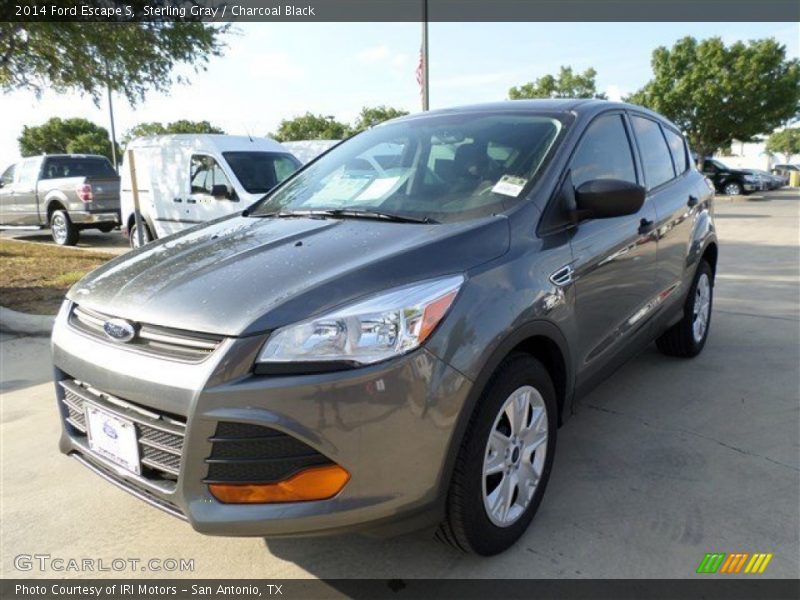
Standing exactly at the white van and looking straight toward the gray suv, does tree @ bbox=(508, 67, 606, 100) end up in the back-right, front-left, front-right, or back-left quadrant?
back-left

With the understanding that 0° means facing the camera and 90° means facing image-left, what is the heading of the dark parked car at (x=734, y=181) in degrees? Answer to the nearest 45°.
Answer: approximately 315°

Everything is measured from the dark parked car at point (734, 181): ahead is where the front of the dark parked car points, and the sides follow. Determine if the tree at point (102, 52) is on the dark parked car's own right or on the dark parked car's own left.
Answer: on the dark parked car's own right

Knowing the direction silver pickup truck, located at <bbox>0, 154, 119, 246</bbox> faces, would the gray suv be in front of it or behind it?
behind

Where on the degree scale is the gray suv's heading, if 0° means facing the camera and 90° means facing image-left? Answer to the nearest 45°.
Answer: approximately 45°

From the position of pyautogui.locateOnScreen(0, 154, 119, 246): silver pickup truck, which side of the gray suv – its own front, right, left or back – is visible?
right

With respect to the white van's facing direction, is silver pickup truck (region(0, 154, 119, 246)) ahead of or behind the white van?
behind

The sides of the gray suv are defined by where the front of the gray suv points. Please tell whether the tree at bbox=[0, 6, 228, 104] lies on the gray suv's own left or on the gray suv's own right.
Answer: on the gray suv's own right

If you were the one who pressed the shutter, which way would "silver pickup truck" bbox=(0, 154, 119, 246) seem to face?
facing away from the viewer and to the left of the viewer
